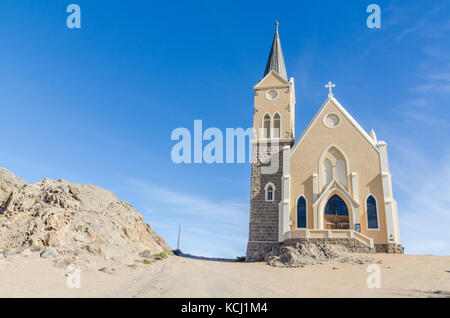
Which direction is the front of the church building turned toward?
toward the camera

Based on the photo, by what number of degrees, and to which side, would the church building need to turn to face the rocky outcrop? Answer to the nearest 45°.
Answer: approximately 45° to its right
